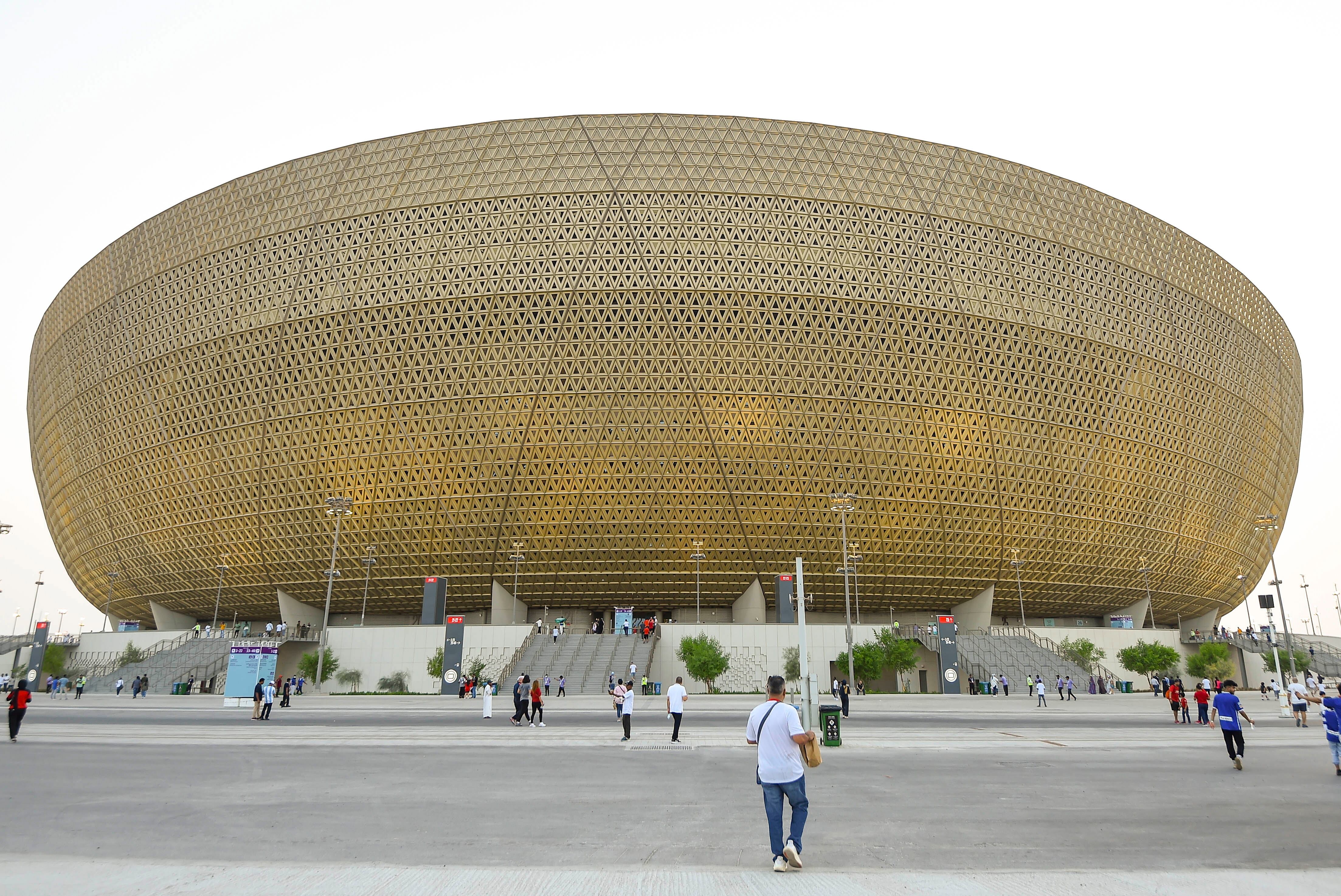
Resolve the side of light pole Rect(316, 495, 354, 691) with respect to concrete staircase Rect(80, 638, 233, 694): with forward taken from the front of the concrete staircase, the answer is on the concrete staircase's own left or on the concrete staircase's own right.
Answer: on the concrete staircase's own left

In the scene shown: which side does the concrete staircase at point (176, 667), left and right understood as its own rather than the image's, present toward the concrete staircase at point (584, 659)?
left

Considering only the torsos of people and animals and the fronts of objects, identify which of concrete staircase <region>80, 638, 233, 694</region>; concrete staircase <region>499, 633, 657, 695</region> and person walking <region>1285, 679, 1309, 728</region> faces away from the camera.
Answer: the person walking

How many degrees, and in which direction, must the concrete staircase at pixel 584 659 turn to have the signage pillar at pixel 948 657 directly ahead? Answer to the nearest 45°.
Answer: approximately 90° to its left

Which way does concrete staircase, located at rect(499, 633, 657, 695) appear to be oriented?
toward the camera

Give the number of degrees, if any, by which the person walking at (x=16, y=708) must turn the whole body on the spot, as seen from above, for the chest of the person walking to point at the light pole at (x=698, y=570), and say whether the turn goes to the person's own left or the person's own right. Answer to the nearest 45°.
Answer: approximately 45° to the person's own right

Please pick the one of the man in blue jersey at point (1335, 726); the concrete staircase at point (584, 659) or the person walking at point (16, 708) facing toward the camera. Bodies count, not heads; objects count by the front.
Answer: the concrete staircase

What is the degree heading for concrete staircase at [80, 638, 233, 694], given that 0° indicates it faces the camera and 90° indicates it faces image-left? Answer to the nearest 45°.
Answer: approximately 45°

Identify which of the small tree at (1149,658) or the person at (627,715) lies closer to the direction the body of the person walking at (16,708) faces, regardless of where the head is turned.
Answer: the small tree

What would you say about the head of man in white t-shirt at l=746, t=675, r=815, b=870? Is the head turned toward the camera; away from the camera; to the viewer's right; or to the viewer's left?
away from the camera

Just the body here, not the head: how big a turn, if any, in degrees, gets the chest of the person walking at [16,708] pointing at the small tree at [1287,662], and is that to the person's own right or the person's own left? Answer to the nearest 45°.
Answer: approximately 90° to the person's own right

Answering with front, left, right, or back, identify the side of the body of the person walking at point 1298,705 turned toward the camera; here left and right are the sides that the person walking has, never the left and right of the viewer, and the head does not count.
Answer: back

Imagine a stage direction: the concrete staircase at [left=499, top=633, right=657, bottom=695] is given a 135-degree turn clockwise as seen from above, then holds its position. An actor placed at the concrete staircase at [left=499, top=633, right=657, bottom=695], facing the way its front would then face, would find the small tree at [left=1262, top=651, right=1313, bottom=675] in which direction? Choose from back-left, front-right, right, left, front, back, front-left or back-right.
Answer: back-right
